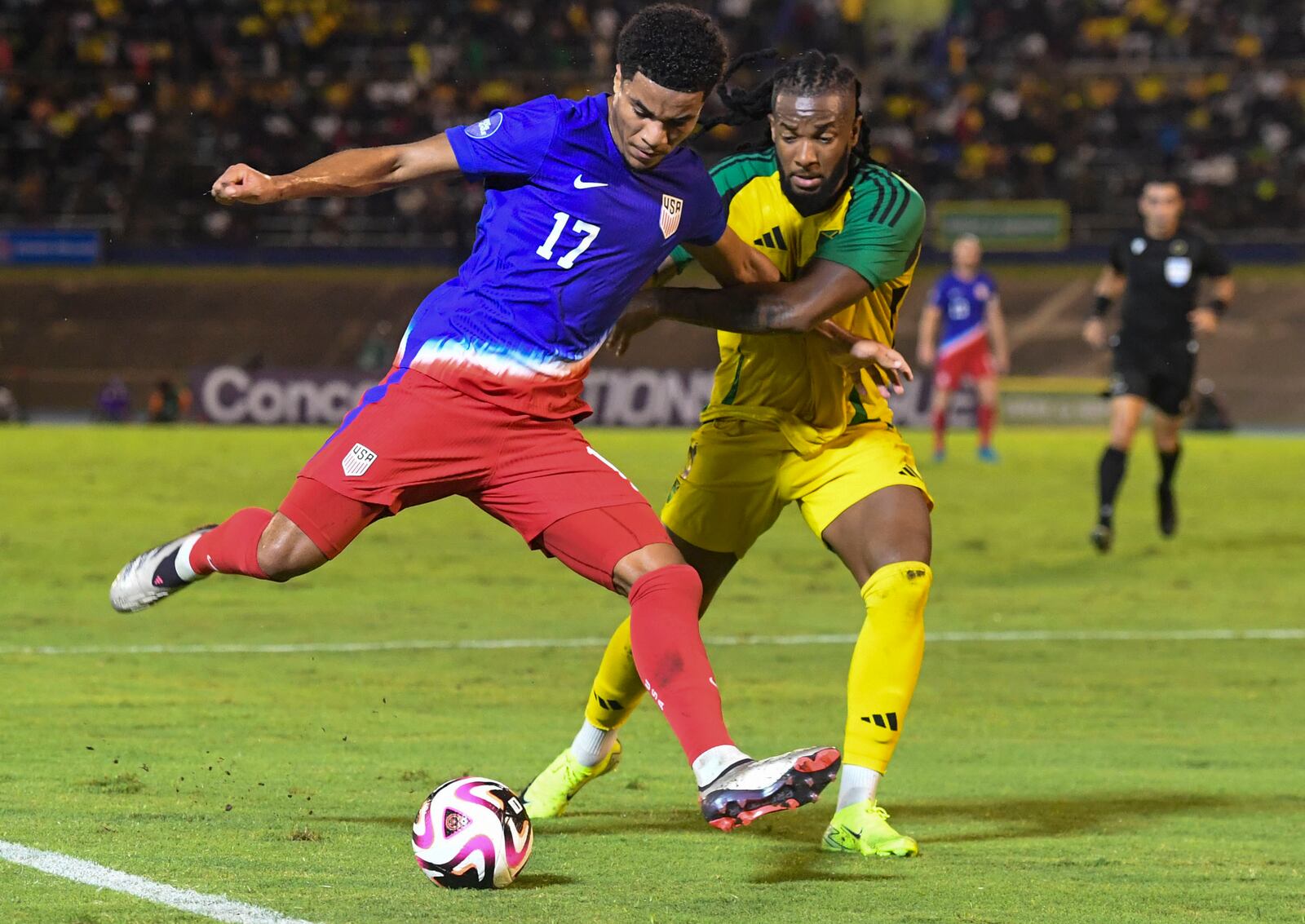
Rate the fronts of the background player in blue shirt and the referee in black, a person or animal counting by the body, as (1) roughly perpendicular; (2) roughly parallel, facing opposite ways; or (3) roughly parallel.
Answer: roughly parallel

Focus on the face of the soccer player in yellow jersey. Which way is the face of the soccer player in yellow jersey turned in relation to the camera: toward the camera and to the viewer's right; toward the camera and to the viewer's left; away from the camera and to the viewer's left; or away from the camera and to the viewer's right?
toward the camera and to the viewer's left

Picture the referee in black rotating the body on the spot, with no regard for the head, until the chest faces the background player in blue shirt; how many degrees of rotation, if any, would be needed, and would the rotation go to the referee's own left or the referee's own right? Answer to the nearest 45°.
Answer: approximately 180°

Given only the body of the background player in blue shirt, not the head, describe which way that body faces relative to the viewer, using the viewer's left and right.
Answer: facing the viewer

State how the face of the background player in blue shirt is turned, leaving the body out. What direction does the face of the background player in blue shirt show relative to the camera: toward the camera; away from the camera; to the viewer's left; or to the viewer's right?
toward the camera

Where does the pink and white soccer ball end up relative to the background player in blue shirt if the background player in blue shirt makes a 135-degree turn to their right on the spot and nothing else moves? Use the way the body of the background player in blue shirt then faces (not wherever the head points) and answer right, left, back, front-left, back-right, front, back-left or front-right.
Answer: back-left

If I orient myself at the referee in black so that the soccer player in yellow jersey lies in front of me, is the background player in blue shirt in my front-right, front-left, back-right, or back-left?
back-right

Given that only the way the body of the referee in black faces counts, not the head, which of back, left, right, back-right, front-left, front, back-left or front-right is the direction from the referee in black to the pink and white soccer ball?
front

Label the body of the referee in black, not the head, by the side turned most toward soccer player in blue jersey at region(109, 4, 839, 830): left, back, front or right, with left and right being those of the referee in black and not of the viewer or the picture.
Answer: front

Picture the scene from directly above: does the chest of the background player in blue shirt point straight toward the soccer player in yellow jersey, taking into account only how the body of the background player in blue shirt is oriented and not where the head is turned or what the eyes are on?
yes

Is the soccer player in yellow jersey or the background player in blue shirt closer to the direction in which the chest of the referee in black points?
the soccer player in yellow jersey

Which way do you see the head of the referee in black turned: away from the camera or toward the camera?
toward the camera

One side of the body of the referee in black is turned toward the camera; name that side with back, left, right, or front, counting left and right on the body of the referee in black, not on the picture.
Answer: front
